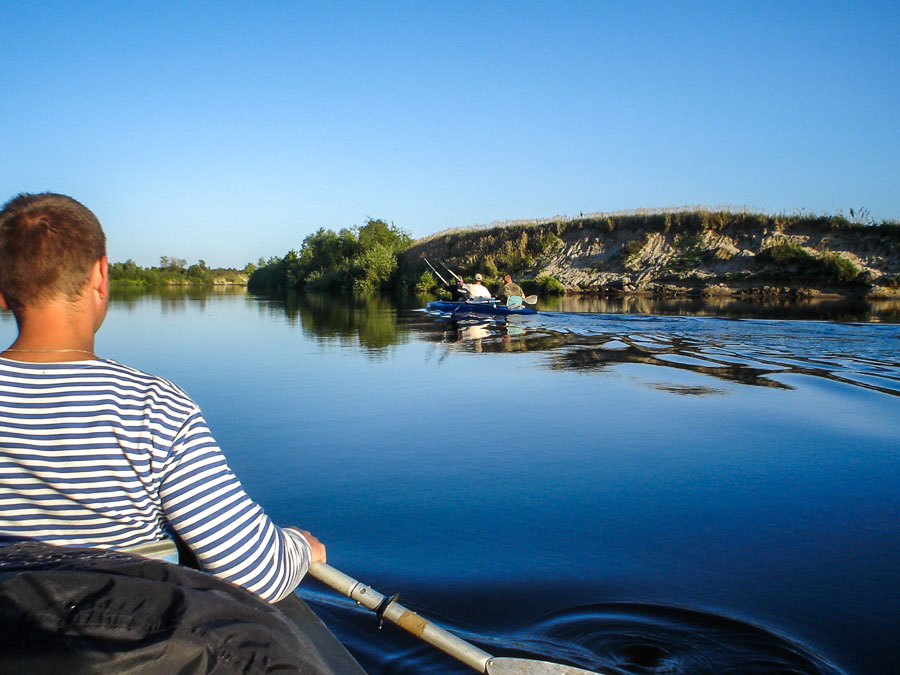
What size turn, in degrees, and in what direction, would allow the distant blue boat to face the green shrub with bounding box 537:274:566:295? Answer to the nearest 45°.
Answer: approximately 90° to its right

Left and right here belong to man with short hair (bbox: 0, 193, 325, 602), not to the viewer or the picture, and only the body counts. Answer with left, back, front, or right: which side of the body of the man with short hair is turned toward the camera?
back

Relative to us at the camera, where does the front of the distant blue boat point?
facing to the left of the viewer

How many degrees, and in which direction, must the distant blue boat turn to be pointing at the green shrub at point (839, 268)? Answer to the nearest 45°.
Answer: approximately 135° to its right

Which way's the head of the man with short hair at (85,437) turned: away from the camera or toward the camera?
away from the camera

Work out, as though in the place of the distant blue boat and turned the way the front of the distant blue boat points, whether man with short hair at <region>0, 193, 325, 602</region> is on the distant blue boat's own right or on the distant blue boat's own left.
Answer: on the distant blue boat's own left

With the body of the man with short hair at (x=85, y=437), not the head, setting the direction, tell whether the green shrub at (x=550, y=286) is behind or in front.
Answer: in front

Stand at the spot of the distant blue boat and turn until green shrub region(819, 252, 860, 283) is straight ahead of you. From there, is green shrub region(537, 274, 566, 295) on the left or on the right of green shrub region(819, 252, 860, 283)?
left

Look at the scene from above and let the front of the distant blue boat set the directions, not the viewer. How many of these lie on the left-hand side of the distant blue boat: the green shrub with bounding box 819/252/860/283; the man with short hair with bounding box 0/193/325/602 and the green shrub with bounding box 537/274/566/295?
1
